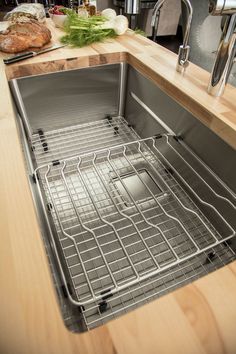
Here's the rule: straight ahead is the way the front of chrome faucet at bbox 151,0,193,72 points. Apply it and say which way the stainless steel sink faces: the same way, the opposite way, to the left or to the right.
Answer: the same way

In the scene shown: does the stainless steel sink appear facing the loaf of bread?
no
